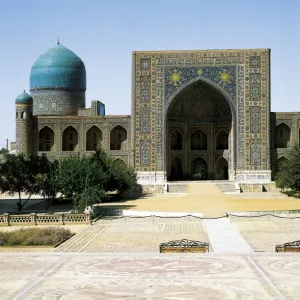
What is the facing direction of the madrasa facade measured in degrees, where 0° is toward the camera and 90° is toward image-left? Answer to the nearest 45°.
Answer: approximately 0°

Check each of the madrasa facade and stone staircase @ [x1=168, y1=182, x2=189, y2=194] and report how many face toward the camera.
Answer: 2

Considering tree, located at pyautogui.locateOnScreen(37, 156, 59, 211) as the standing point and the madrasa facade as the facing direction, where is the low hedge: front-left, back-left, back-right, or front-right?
back-right

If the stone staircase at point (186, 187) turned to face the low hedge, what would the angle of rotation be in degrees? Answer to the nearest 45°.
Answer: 0° — it already faces it

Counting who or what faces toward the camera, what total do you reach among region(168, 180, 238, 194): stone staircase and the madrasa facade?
2

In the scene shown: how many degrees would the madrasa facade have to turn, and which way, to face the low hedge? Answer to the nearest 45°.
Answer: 0° — it already faces it

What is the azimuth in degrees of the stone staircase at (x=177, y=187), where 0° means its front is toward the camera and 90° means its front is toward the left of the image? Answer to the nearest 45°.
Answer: approximately 0°
